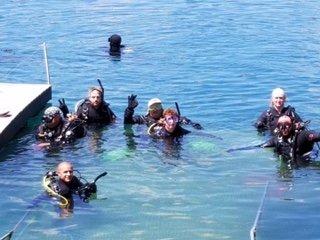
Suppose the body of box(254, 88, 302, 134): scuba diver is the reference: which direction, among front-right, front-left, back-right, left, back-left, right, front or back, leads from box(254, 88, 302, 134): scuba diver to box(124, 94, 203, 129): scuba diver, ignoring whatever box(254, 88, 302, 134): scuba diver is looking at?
right

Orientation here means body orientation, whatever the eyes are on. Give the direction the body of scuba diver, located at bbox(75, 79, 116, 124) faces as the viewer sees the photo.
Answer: toward the camera

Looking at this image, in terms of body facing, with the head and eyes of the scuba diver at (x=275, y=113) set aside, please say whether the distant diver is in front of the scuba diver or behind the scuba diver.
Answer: behind

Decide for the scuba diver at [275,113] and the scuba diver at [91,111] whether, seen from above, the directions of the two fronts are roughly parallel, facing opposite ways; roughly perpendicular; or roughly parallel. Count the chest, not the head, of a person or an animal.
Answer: roughly parallel

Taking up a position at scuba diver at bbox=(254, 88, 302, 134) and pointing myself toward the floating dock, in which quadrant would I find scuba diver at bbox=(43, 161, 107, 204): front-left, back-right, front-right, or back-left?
front-left

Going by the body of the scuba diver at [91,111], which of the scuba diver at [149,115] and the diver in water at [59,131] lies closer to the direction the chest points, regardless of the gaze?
the diver in water

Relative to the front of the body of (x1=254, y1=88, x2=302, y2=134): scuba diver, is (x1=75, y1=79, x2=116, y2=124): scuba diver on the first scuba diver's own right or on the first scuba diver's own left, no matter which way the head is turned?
on the first scuba diver's own right

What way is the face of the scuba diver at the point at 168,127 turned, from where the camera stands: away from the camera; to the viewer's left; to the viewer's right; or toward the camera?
toward the camera

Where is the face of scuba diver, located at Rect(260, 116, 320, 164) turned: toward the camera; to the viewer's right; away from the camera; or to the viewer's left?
toward the camera

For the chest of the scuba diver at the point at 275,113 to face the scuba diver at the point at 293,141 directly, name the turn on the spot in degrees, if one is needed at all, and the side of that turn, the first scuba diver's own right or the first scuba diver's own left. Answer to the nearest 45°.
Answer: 0° — they already face them

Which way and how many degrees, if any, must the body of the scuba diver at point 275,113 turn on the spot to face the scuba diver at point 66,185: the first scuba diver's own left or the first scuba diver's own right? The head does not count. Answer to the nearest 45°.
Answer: approximately 45° to the first scuba diver's own right

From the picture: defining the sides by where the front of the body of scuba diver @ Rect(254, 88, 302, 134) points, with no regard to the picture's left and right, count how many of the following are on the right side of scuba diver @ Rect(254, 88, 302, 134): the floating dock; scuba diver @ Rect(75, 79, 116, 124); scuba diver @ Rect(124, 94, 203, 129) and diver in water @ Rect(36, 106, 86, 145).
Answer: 4

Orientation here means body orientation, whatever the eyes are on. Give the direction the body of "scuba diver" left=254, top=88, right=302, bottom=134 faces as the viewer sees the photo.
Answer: toward the camera

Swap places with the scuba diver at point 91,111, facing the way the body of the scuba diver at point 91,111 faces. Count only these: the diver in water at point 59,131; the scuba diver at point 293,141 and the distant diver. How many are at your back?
1

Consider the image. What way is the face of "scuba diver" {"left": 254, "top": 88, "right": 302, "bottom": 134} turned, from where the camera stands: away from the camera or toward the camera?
toward the camera

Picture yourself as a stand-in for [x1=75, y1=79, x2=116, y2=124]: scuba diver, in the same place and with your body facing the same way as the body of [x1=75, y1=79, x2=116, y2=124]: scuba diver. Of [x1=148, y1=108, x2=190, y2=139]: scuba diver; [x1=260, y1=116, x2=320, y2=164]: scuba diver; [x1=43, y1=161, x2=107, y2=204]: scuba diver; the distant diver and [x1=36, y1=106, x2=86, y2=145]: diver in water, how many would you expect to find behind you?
1

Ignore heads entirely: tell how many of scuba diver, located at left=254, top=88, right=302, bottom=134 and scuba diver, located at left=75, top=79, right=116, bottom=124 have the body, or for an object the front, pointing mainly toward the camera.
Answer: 2
